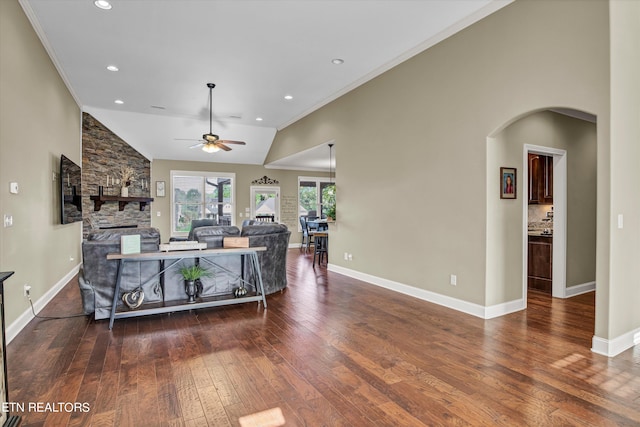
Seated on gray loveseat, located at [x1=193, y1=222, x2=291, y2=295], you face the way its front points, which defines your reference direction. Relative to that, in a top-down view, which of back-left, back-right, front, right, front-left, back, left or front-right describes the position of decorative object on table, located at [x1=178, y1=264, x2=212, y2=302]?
back-left

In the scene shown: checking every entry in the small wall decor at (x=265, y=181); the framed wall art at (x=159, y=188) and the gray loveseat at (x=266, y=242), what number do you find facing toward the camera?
2

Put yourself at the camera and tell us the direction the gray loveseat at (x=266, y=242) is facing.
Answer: facing away from the viewer

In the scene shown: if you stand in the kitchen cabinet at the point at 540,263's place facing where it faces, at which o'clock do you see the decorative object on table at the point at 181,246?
The decorative object on table is roughly at 12 o'clock from the kitchen cabinet.

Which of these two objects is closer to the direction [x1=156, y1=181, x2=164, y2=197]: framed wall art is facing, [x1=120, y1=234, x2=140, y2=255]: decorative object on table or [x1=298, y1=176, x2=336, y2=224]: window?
the decorative object on table

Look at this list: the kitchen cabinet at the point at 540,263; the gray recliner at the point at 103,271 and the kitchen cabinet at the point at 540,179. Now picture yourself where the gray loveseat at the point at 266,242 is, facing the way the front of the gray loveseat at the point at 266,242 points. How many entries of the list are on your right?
2

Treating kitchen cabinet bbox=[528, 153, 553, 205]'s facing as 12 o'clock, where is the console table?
The console table is roughly at 12 o'clock from the kitchen cabinet.

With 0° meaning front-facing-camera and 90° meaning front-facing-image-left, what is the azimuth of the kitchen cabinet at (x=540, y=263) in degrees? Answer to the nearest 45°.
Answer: approximately 45°

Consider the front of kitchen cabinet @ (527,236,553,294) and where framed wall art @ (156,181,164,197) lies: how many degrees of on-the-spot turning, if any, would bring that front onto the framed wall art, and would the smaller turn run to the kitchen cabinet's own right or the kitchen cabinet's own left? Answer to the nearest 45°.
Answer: approximately 45° to the kitchen cabinet's own right
